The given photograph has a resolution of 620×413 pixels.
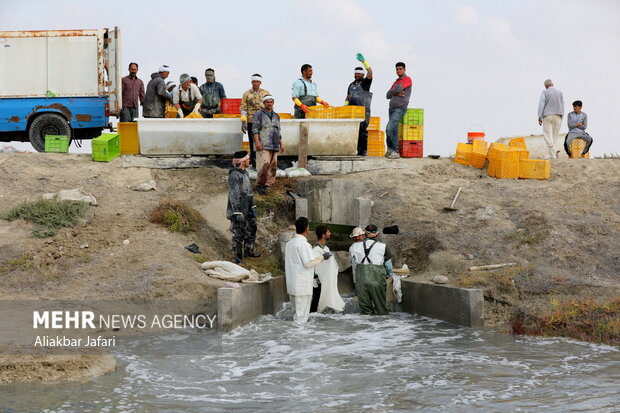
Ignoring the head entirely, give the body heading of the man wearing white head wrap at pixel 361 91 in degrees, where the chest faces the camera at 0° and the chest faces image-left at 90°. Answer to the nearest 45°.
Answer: approximately 45°

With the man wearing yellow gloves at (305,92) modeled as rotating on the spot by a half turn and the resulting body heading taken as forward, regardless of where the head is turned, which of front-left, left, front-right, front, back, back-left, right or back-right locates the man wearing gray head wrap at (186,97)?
front-left

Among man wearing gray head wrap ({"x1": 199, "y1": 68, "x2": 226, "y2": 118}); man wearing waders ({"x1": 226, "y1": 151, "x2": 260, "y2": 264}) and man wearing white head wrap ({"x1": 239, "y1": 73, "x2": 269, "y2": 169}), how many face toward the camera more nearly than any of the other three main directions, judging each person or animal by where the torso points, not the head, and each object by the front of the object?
2

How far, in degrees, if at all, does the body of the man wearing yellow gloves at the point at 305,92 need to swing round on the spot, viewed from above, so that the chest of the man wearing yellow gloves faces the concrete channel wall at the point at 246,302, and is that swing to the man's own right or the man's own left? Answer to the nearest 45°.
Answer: approximately 45° to the man's own right

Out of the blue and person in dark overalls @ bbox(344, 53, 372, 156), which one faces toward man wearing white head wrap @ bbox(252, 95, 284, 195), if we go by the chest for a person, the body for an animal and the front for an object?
man wearing white head wrap @ bbox(344, 53, 372, 156)

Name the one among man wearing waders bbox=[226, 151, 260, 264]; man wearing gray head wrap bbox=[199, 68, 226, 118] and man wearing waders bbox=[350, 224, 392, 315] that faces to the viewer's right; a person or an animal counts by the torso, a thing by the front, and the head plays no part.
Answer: man wearing waders bbox=[226, 151, 260, 264]

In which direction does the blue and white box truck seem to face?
to the viewer's left

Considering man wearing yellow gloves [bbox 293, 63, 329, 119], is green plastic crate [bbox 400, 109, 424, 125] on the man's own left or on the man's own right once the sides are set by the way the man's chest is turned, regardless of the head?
on the man's own left

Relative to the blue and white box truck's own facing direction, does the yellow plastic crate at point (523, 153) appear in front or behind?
behind

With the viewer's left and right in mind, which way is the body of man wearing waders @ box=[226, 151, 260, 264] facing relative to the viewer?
facing to the right of the viewer

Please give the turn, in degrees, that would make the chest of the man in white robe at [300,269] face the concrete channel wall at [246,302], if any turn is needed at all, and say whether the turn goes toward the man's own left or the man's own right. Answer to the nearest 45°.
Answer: approximately 135° to the man's own left

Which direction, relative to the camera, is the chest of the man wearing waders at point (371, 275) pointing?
away from the camera

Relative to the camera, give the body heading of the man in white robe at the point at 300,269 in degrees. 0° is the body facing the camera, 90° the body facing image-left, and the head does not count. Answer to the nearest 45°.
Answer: approximately 225°

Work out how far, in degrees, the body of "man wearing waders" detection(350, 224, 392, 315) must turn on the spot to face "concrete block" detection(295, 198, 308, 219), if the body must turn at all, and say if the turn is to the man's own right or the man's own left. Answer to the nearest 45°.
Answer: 0° — they already face it
